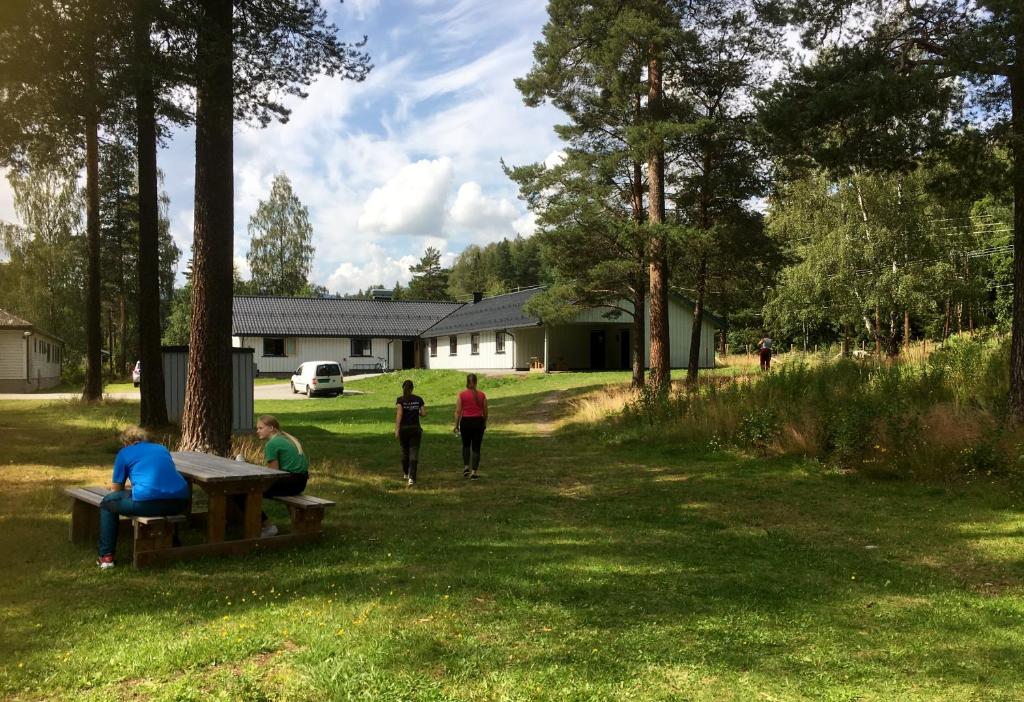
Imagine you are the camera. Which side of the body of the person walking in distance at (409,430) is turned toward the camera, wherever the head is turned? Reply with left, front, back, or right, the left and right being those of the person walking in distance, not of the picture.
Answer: back

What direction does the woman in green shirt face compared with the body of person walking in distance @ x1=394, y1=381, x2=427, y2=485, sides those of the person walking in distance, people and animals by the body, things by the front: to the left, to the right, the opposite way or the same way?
to the left

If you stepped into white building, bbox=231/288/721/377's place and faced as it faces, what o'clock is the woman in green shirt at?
The woman in green shirt is roughly at 12 o'clock from the white building.

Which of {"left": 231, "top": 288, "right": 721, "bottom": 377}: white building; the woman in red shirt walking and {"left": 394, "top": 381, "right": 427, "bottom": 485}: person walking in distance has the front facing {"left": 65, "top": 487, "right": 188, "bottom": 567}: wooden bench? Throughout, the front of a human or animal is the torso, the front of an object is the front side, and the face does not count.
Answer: the white building

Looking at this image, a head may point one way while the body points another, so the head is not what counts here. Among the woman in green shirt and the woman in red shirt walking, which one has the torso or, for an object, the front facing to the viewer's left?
the woman in green shirt

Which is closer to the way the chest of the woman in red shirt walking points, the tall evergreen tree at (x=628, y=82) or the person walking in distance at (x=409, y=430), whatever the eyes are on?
the tall evergreen tree

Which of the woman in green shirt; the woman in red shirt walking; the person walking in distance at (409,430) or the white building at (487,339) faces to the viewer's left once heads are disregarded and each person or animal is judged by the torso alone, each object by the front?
the woman in green shirt

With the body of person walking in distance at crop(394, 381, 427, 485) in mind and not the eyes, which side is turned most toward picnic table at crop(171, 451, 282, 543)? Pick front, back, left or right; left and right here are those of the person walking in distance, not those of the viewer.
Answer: back

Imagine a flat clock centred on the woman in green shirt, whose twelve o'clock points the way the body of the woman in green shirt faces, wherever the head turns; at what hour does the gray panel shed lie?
The gray panel shed is roughly at 3 o'clock from the woman in green shirt.

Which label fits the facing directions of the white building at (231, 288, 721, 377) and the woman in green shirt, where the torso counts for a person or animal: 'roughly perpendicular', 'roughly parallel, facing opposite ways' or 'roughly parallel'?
roughly perpendicular

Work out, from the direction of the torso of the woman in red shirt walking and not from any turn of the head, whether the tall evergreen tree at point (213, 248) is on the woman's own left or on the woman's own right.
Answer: on the woman's own left

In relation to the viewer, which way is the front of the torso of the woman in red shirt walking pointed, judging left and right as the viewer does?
facing away from the viewer

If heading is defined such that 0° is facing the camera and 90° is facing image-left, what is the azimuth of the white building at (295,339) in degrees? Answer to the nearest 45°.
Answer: approximately 0°

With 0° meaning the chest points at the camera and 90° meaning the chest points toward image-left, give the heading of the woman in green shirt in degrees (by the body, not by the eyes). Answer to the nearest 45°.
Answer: approximately 90°
